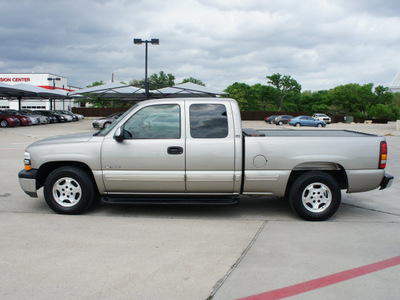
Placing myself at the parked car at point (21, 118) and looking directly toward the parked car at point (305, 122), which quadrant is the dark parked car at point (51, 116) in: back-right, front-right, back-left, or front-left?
front-left

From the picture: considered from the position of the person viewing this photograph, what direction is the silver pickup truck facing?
facing to the left of the viewer

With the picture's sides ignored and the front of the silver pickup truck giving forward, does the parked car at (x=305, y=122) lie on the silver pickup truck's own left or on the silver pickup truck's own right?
on the silver pickup truck's own right

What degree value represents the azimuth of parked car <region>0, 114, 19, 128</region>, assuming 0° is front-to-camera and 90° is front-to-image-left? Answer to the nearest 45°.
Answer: approximately 315°

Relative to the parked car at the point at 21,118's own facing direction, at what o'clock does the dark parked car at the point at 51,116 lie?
The dark parked car is roughly at 8 o'clock from the parked car.

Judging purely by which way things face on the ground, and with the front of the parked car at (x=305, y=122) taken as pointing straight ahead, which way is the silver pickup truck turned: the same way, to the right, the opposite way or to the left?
the opposite way

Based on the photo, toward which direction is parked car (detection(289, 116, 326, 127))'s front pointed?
to the viewer's right

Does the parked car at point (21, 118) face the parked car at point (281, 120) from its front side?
no

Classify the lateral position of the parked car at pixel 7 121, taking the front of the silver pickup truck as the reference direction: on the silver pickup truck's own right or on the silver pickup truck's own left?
on the silver pickup truck's own right

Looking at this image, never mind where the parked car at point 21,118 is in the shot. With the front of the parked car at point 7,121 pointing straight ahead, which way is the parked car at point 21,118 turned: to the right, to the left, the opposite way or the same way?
the same way

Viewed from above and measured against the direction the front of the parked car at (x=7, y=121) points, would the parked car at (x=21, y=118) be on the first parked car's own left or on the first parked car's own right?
on the first parked car's own left

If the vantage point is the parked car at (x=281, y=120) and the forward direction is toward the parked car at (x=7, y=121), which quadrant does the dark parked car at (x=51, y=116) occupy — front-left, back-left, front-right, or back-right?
front-right
